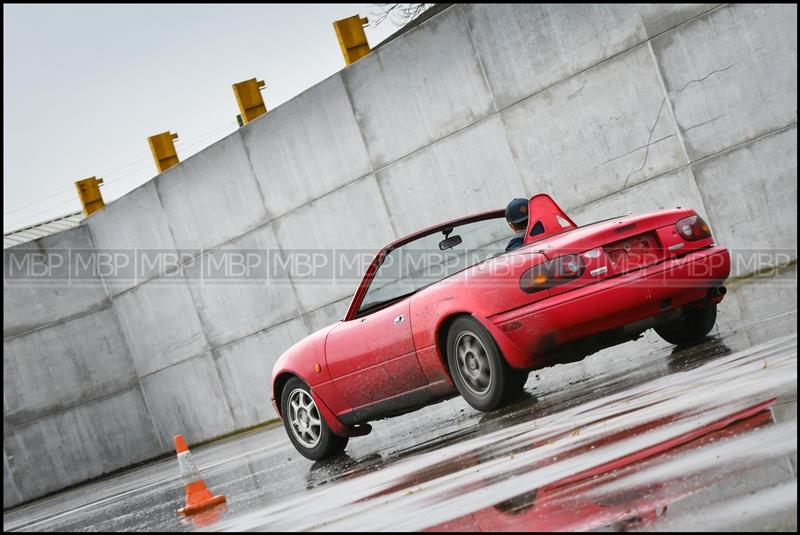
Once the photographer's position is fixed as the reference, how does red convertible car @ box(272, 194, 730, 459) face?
facing away from the viewer and to the left of the viewer

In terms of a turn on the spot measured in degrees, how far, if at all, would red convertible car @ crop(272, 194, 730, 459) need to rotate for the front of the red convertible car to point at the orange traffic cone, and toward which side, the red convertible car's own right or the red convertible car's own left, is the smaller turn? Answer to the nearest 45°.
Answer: approximately 45° to the red convertible car's own left
